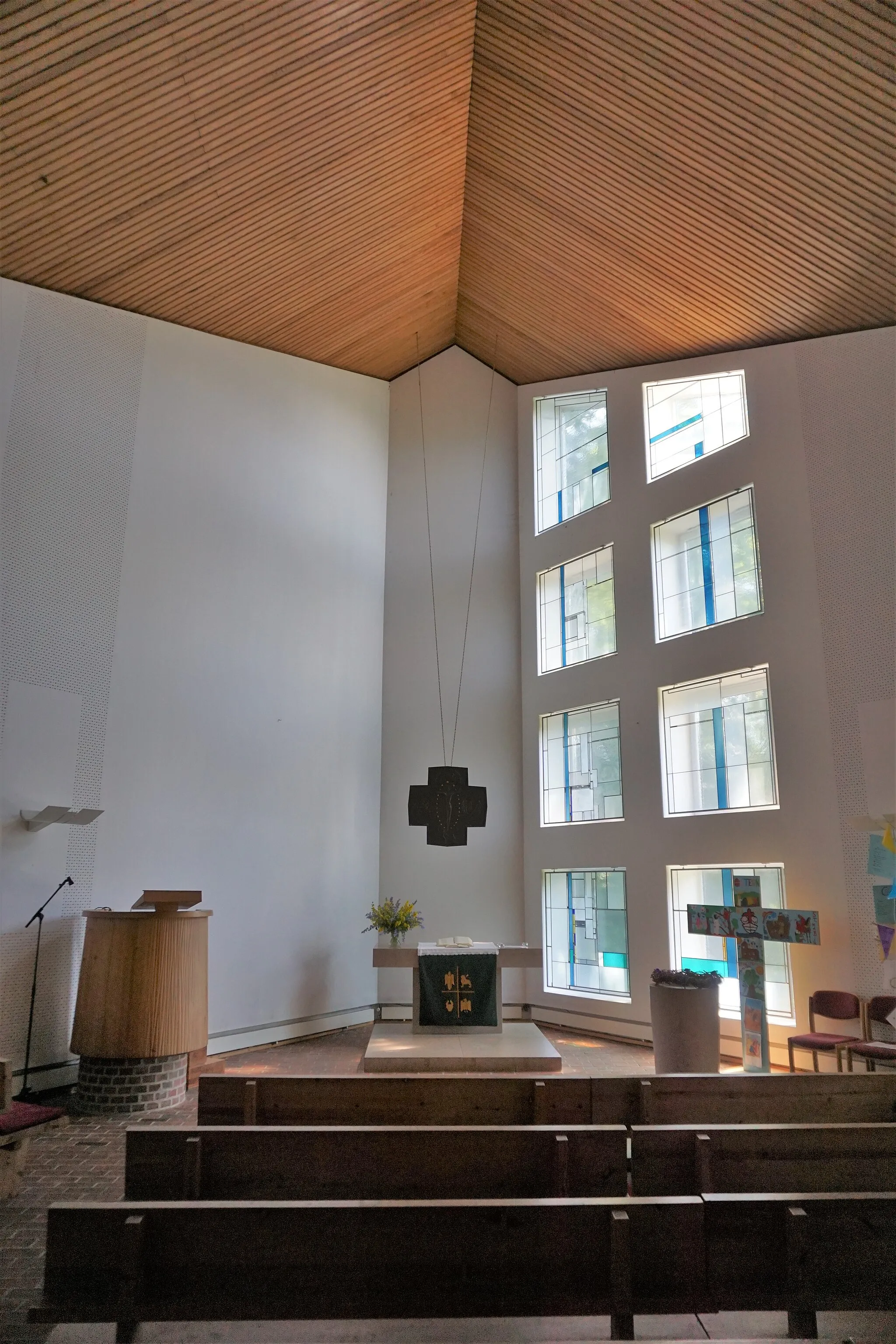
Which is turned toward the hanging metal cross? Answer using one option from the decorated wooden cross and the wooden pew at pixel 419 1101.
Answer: the wooden pew

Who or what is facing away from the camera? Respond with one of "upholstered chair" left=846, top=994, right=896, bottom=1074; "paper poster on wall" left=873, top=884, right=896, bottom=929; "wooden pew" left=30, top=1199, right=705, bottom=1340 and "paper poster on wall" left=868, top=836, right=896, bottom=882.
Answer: the wooden pew

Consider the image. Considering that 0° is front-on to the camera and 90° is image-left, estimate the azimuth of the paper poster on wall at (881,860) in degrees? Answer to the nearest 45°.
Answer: approximately 45°

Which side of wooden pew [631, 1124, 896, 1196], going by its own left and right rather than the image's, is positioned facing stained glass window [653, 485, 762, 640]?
front

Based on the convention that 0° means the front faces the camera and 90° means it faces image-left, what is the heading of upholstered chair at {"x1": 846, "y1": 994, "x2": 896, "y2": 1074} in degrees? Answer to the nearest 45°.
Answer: approximately 45°

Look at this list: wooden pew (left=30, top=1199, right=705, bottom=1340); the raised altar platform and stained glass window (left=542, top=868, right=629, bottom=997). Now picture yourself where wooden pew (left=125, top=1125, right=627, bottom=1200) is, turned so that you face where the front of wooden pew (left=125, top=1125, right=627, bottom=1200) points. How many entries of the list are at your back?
1

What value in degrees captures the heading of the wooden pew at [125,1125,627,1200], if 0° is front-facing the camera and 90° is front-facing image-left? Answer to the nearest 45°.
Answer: approximately 180°

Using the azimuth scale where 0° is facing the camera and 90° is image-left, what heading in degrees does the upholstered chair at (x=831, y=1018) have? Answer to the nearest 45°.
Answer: approximately 45°

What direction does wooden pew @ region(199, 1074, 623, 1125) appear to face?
away from the camera

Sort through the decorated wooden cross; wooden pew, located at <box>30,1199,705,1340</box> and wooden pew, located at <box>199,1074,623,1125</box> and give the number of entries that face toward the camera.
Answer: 1

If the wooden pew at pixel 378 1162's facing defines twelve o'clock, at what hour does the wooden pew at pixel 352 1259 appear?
the wooden pew at pixel 352 1259 is roughly at 6 o'clock from the wooden pew at pixel 378 1162.

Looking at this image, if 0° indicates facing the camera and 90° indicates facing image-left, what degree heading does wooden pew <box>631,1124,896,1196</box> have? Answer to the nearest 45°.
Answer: approximately 180°

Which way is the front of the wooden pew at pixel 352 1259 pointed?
away from the camera

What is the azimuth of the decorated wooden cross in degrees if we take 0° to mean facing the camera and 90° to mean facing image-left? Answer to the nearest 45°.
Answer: approximately 0°

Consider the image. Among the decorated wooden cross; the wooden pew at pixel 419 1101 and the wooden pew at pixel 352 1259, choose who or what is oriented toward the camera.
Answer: the decorated wooden cross

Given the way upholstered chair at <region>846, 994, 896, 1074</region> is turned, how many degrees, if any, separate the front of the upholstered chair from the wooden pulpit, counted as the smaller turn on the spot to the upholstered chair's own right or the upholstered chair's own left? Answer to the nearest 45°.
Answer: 0° — it already faces it

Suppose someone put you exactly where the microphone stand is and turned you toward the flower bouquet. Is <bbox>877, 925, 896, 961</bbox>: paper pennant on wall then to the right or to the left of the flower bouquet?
right

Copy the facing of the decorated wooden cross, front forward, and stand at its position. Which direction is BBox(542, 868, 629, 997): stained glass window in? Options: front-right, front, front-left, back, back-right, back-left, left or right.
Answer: back-right
